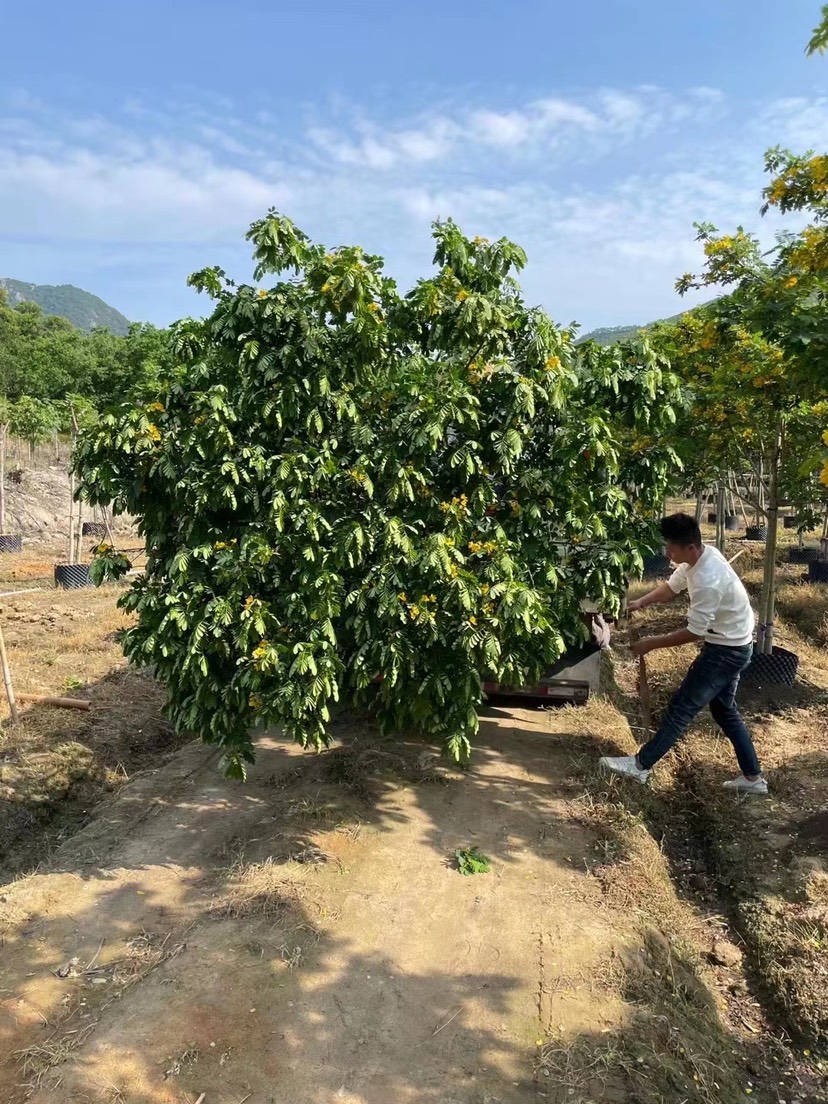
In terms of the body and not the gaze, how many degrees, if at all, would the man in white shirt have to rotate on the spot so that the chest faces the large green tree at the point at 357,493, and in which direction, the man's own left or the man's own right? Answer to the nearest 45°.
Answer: approximately 45° to the man's own left

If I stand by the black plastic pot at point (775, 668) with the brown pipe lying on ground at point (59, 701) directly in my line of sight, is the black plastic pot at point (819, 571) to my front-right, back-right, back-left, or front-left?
back-right

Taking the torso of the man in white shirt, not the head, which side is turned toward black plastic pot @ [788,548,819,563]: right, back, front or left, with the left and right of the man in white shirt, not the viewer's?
right

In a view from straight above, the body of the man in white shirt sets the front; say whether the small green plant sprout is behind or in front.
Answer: in front

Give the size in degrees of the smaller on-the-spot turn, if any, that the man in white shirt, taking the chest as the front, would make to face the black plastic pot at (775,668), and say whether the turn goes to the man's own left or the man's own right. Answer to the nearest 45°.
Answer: approximately 90° to the man's own right

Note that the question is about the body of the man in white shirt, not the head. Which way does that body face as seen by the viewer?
to the viewer's left

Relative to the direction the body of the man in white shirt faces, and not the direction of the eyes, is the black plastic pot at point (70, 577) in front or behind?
in front

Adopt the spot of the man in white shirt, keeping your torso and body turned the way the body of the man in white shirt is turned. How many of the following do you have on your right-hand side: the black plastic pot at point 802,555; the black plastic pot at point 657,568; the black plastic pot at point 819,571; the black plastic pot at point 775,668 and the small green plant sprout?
4

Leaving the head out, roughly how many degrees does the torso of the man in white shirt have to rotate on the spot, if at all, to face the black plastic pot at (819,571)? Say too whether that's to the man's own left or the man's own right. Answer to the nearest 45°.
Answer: approximately 90° to the man's own right

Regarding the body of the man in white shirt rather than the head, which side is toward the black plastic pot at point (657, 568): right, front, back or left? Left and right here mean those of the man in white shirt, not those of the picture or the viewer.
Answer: right
